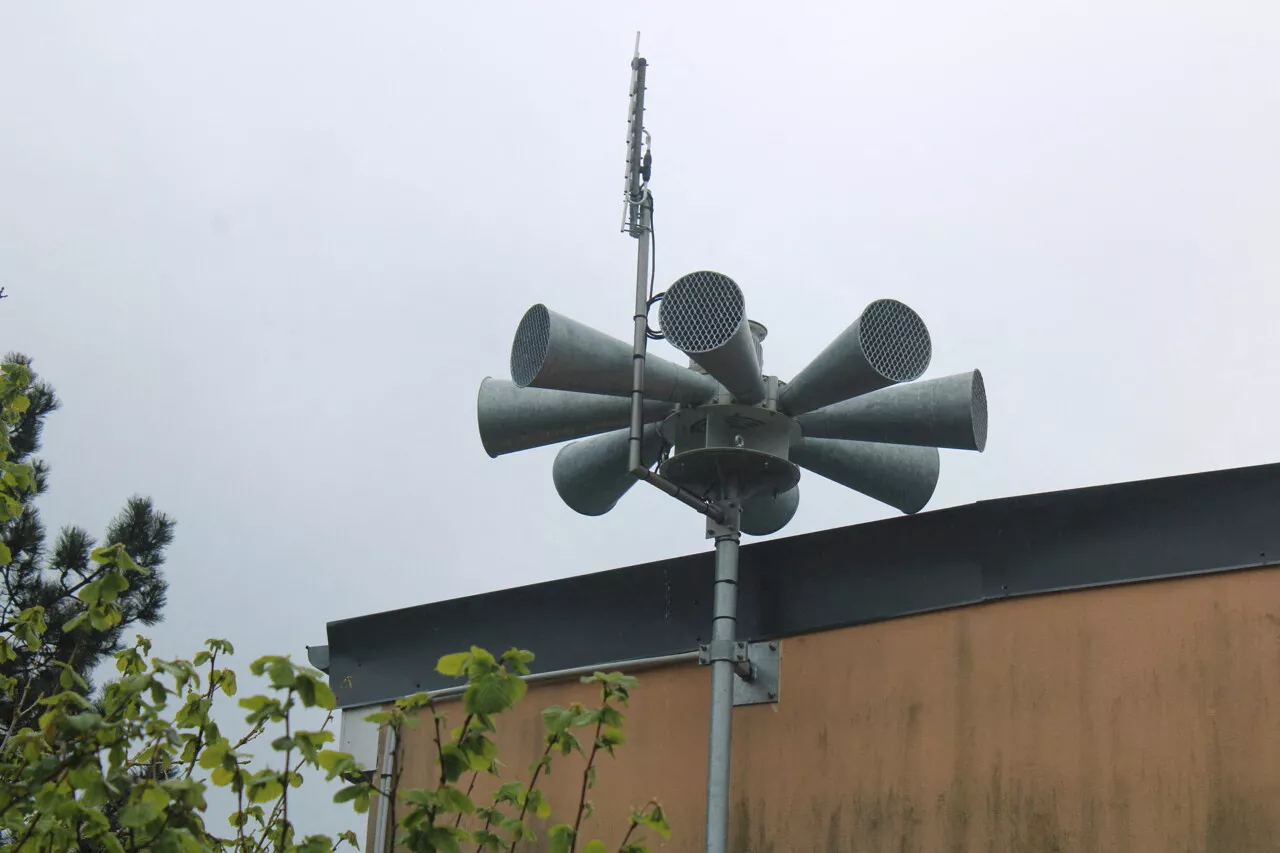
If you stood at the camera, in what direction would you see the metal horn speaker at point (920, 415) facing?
facing to the right of the viewer

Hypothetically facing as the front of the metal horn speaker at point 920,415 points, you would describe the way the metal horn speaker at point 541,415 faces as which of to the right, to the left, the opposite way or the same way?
the opposite way

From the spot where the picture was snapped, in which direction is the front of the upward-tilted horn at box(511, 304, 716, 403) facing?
facing the viewer and to the left of the viewer

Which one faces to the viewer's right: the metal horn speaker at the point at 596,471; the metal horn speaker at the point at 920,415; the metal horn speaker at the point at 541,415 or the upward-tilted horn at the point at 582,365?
the metal horn speaker at the point at 920,415

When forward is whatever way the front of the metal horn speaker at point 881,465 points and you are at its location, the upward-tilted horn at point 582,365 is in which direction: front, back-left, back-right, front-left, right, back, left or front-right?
back

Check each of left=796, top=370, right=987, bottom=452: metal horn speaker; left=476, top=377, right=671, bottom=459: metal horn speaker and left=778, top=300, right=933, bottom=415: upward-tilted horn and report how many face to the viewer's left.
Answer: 1

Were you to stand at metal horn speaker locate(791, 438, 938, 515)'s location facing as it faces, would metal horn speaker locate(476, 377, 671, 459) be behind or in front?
behind

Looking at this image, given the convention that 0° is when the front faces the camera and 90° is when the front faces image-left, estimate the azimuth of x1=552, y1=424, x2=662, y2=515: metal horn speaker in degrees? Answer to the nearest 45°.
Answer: approximately 135°

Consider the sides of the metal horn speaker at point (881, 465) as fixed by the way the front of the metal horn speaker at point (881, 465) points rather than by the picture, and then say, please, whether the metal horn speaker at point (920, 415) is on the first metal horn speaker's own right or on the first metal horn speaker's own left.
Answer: on the first metal horn speaker's own right

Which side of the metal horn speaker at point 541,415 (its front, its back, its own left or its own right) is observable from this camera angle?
left

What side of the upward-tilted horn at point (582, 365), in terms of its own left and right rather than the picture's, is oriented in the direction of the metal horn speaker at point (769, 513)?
back

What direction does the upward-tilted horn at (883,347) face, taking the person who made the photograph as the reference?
facing the viewer and to the right of the viewer

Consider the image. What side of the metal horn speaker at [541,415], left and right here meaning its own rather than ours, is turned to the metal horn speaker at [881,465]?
back
